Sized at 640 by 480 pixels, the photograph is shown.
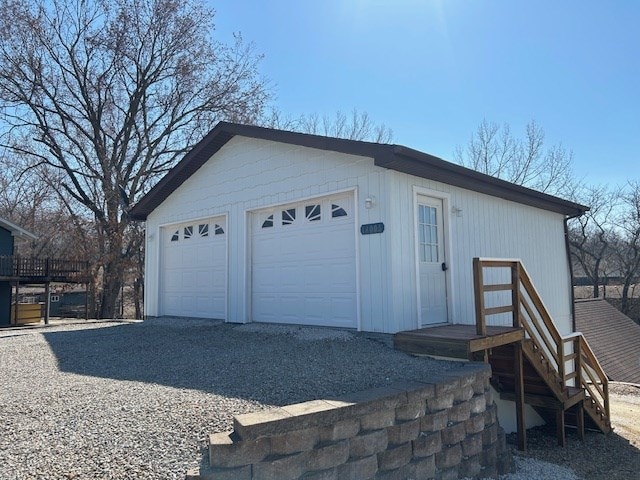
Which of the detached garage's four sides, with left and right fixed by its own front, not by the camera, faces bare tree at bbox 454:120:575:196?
back

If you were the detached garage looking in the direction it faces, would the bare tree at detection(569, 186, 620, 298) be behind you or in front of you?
behind

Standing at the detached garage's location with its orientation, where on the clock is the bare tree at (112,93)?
The bare tree is roughly at 3 o'clock from the detached garage.

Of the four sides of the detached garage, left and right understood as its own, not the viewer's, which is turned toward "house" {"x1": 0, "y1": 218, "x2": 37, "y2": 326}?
right

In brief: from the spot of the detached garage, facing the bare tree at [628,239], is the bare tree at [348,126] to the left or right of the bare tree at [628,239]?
left

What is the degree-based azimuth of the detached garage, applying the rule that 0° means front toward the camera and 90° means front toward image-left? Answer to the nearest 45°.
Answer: approximately 45°

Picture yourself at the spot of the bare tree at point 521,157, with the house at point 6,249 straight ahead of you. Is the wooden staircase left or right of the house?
left

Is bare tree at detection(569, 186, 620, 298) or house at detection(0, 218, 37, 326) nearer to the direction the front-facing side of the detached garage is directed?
the house

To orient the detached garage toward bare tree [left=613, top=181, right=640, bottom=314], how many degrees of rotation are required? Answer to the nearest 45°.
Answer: approximately 180°
